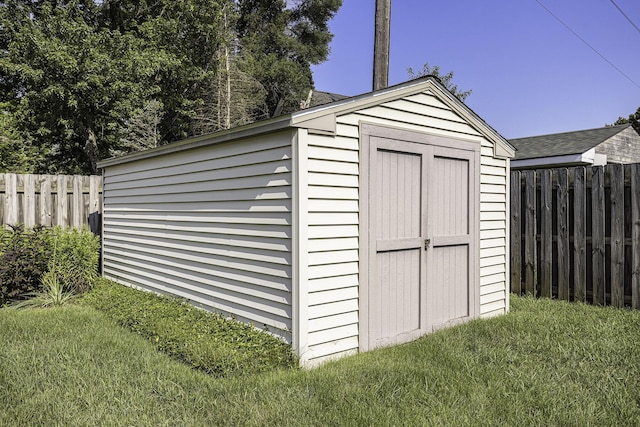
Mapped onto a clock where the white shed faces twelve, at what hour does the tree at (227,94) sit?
The tree is roughly at 7 o'clock from the white shed.

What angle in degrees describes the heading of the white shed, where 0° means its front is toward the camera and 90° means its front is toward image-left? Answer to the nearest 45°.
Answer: approximately 315°

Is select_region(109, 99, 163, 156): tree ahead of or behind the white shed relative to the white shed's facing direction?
behind

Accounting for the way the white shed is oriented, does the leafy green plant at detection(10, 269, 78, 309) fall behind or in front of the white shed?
behind

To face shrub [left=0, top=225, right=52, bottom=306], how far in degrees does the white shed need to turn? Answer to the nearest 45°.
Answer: approximately 135° to its right

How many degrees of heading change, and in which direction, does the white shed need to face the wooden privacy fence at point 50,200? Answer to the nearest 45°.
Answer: approximately 180°

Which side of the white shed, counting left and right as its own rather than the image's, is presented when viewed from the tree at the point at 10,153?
back

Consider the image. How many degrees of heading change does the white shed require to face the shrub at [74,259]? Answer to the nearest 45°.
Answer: approximately 180°

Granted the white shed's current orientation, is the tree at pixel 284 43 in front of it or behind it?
behind
